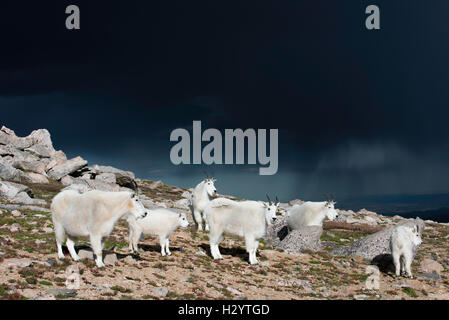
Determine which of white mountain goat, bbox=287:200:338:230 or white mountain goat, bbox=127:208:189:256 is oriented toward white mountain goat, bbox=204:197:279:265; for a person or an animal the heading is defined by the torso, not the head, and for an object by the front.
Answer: white mountain goat, bbox=127:208:189:256

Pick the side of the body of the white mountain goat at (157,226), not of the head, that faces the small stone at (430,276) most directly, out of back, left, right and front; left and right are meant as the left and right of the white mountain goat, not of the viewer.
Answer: front

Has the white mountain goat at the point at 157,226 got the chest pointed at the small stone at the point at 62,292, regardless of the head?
no

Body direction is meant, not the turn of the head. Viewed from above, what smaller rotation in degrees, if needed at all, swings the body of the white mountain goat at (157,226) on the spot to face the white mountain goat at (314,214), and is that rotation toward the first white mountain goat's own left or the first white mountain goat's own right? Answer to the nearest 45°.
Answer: approximately 45° to the first white mountain goat's own left

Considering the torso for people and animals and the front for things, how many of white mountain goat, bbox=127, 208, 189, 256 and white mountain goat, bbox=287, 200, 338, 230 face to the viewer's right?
2

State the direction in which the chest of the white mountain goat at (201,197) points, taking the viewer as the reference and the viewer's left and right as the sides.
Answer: facing the viewer and to the right of the viewer

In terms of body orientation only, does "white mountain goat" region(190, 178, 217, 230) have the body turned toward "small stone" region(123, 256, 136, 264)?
no

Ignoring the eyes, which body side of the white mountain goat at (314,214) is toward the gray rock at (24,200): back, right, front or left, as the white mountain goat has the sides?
back

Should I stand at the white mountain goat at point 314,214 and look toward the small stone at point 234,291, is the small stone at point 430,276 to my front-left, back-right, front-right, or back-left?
front-left

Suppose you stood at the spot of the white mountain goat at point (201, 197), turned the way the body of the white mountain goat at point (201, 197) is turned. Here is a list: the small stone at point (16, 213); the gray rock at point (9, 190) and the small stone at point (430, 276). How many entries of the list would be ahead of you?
1

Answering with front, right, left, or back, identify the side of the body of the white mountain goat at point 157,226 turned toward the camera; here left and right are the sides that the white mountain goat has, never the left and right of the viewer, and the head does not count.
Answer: right

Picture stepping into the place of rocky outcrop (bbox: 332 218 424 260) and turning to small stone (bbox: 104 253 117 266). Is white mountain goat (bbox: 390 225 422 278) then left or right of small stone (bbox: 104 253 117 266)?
left

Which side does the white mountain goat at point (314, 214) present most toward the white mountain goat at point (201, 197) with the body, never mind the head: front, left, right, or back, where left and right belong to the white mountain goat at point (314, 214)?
back

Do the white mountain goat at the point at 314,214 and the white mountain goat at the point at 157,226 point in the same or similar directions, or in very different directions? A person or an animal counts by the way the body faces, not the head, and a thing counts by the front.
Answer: same or similar directions

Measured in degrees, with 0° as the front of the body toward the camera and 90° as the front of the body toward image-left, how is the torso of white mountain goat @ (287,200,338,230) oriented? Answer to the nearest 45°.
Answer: approximately 270°
